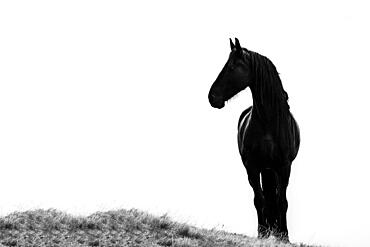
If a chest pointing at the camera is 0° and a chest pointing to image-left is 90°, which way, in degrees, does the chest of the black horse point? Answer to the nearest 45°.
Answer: approximately 0°
